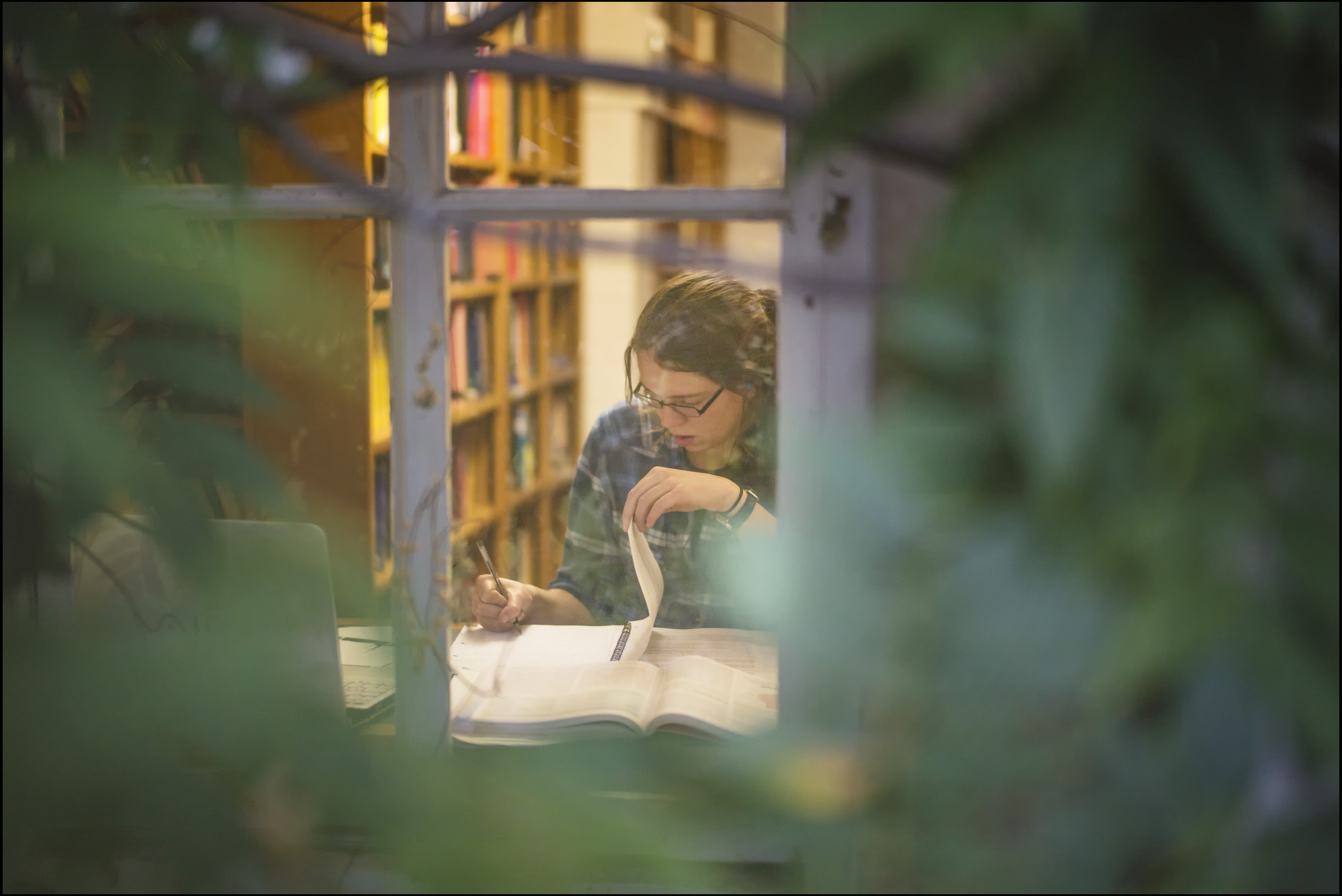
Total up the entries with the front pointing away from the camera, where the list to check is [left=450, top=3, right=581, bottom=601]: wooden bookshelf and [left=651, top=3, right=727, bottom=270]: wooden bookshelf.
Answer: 0

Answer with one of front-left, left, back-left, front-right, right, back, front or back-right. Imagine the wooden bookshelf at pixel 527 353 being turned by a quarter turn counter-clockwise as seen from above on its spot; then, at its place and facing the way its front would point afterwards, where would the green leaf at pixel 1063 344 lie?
back-right

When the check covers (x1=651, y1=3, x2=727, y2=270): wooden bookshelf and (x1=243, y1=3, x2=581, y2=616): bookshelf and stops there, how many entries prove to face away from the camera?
0

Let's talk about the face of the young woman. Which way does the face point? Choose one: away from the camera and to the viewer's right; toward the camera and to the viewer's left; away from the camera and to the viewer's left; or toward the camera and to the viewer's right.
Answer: toward the camera and to the viewer's left

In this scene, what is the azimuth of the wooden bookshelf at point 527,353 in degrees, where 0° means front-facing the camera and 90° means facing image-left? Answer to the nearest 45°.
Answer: approximately 315°
